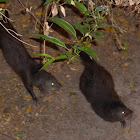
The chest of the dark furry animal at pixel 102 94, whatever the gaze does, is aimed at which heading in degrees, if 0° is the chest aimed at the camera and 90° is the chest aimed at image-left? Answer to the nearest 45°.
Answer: approximately 315°

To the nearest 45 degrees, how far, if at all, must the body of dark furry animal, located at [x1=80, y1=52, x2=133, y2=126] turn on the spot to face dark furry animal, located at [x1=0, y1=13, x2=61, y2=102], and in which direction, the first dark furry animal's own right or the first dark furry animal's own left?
approximately 135° to the first dark furry animal's own right
